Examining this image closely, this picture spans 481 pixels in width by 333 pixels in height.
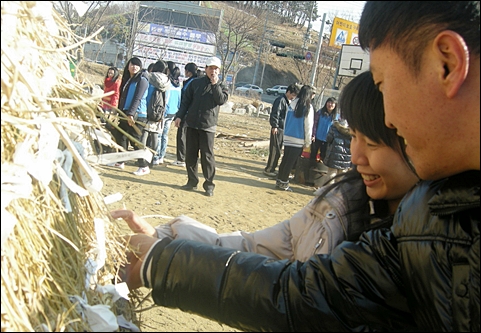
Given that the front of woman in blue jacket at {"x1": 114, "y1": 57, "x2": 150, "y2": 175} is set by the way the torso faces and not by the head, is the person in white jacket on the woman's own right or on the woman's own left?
on the woman's own left

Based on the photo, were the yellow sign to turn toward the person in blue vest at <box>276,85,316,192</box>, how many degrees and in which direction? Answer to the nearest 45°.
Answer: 0° — it already faces them

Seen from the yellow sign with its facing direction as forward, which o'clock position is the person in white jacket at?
The person in white jacket is roughly at 12 o'clock from the yellow sign.

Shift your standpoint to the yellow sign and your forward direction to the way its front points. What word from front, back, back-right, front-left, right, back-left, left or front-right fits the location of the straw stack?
front

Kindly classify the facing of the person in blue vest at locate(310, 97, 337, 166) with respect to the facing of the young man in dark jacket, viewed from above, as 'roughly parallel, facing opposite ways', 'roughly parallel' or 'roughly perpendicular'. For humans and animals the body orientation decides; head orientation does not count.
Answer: roughly perpendicular

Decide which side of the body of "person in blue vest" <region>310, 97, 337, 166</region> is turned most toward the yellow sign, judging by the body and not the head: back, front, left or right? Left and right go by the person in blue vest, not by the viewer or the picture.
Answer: back

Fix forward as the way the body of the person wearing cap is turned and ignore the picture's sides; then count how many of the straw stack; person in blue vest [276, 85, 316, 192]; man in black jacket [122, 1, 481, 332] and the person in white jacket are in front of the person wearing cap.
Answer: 3

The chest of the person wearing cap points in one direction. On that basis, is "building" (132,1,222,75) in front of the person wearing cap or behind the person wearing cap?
behind

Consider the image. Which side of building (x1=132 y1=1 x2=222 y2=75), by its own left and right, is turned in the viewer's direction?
front

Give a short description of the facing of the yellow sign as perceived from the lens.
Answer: facing the viewer

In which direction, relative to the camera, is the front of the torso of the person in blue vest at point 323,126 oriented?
toward the camera

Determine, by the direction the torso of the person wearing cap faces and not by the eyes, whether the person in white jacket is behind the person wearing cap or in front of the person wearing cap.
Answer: in front
